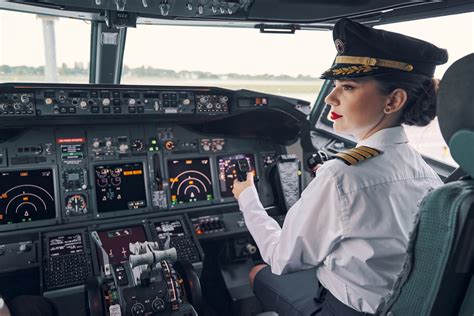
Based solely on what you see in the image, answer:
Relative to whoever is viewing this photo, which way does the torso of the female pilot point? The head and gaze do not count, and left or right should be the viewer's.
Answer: facing away from the viewer and to the left of the viewer

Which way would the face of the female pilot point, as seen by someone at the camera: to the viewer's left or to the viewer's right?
to the viewer's left
